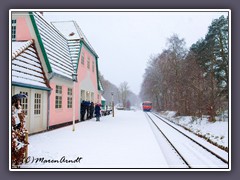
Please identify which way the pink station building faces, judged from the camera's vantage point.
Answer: facing the viewer and to the right of the viewer

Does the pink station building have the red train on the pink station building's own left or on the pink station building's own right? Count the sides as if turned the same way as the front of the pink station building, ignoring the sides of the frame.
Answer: on the pink station building's own left
